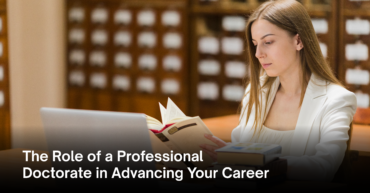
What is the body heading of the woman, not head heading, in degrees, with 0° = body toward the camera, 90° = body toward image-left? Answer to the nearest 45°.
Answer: approximately 45°

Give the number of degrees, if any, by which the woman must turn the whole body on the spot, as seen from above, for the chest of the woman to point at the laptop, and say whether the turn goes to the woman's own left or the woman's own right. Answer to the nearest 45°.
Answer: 0° — they already face it

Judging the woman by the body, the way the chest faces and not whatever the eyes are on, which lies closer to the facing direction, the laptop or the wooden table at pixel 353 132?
the laptop
